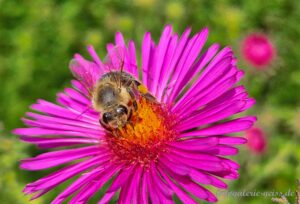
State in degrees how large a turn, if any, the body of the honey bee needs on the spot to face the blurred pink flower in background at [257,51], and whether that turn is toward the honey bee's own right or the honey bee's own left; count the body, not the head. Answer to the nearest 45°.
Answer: approximately 135° to the honey bee's own left

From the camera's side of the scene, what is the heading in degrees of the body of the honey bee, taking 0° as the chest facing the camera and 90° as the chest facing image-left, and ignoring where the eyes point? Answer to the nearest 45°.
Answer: approximately 0°

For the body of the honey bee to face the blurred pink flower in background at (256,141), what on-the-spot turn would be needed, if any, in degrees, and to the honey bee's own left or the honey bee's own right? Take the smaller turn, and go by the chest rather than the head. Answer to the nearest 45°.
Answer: approximately 135° to the honey bee's own left
